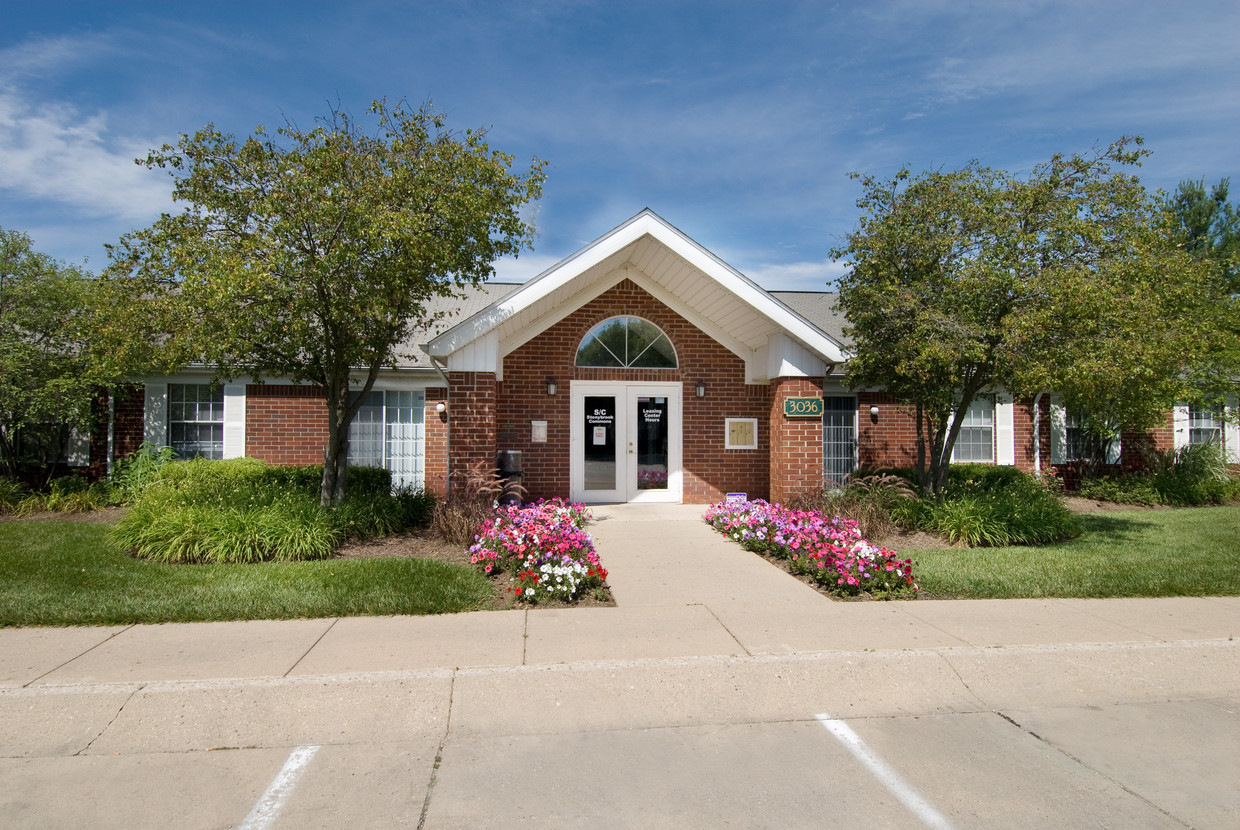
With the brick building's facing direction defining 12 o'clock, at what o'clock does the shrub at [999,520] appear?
The shrub is roughly at 10 o'clock from the brick building.

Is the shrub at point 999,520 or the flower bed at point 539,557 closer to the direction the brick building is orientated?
the flower bed

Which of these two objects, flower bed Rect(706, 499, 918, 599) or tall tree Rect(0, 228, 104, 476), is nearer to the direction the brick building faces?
the flower bed

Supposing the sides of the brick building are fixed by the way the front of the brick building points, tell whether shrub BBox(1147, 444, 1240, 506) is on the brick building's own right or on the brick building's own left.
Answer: on the brick building's own left

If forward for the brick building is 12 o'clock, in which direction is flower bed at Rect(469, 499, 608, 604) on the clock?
The flower bed is roughly at 12 o'clock from the brick building.

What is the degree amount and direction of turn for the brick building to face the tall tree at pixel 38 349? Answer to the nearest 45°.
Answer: approximately 90° to its right

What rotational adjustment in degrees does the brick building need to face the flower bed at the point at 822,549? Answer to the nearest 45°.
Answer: approximately 45° to its left

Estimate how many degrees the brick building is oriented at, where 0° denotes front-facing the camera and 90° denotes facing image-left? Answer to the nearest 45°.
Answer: approximately 0°

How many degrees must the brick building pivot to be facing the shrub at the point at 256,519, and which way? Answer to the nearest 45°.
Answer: approximately 45° to its right
